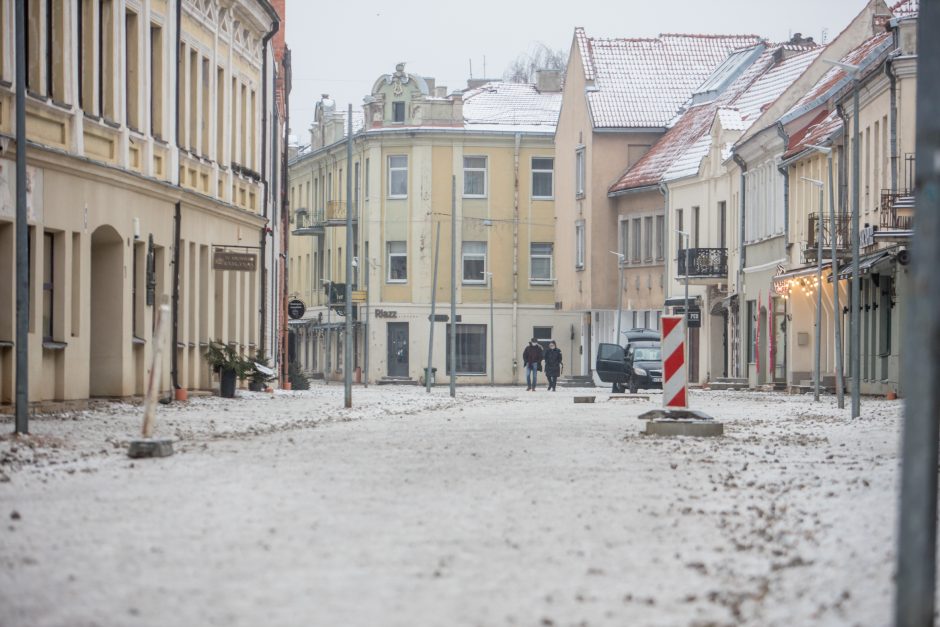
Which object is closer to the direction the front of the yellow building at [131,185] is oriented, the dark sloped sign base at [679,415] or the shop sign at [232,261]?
the dark sloped sign base

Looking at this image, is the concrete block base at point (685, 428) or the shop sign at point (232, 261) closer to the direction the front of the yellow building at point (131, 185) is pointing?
the concrete block base

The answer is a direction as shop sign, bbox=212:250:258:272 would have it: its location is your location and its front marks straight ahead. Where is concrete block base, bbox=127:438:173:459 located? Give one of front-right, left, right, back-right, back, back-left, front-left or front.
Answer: front

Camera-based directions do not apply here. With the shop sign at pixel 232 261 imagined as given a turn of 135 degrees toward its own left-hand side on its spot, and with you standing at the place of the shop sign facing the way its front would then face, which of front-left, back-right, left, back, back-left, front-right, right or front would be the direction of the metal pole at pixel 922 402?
back-right

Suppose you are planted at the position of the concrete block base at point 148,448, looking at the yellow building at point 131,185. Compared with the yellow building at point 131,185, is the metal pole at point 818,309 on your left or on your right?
right

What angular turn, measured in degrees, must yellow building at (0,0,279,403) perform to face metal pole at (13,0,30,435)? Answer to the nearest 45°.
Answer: approximately 45° to its right

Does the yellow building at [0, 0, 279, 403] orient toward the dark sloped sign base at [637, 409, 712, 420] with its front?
yes

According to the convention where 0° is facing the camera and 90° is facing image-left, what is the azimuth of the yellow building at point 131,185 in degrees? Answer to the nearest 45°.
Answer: approximately 315°

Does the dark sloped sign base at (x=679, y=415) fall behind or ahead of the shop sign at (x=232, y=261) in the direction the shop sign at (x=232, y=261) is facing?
ahead

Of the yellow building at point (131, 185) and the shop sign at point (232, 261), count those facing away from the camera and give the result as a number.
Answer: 0

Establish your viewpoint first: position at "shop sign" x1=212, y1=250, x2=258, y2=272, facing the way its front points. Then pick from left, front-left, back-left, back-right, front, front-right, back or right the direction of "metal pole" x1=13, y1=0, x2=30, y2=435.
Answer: front
